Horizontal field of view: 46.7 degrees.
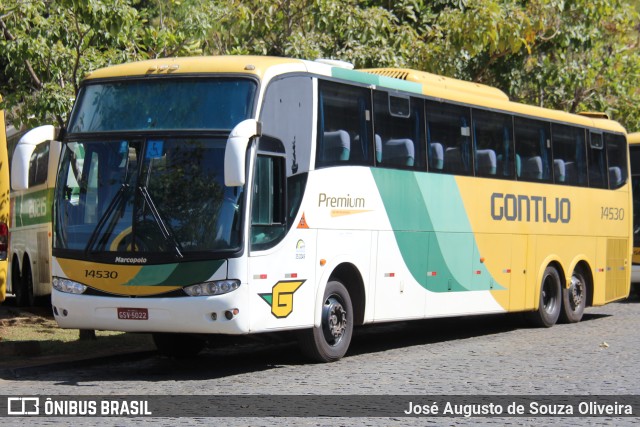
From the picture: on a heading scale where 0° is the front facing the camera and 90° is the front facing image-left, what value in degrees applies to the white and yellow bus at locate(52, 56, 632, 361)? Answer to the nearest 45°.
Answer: approximately 45°

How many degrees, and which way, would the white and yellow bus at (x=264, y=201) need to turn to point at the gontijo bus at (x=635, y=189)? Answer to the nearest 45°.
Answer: approximately 180°
